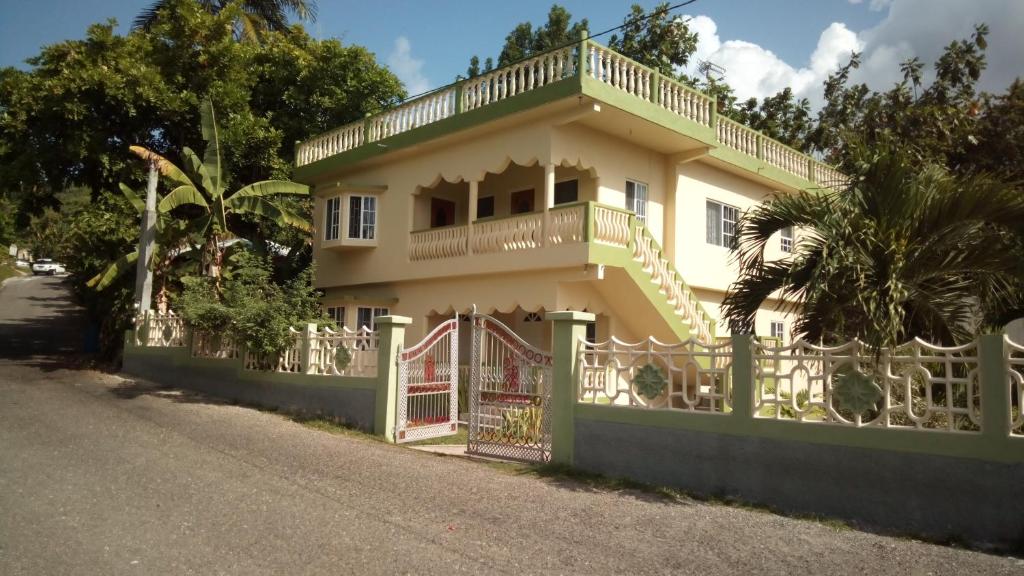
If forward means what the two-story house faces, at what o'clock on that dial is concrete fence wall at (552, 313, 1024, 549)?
The concrete fence wall is roughly at 10 o'clock from the two-story house.

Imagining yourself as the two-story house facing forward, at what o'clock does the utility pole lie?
The utility pole is roughly at 2 o'clock from the two-story house.

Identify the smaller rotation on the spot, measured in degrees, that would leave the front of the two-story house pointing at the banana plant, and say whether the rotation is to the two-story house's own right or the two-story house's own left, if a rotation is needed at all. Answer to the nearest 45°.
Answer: approximately 45° to the two-story house's own right

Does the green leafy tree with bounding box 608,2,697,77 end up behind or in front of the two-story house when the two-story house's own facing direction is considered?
behind

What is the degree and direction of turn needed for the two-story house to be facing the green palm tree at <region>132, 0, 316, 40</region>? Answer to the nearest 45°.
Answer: approximately 90° to its right

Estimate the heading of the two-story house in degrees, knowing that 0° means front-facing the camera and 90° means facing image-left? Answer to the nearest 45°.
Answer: approximately 45°

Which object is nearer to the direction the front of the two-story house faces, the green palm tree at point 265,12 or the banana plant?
the banana plant

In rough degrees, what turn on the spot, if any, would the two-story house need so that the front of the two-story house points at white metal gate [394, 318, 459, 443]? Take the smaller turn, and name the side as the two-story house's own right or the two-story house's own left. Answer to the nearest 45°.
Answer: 0° — it already faces it

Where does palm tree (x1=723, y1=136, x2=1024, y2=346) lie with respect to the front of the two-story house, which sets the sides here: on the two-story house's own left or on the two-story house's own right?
on the two-story house's own left
